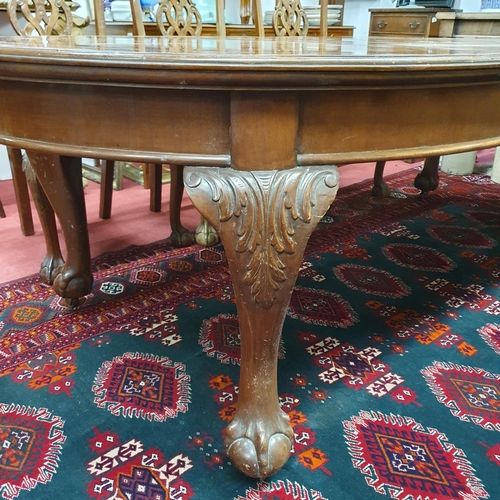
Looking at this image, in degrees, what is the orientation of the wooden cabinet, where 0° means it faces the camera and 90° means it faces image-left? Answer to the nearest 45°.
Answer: approximately 0°

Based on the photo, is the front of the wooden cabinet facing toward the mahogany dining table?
yes

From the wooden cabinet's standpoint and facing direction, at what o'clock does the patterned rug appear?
The patterned rug is roughly at 12 o'clock from the wooden cabinet.
